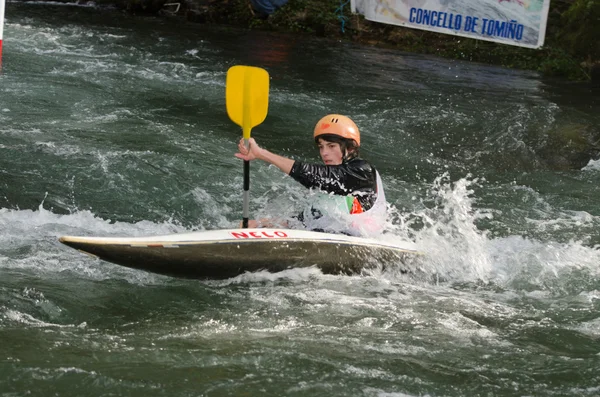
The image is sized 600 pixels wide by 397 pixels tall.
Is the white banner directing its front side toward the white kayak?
yes

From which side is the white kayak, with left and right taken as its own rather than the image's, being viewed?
left

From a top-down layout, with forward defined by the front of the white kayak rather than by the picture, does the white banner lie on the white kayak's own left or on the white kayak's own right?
on the white kayak's own right

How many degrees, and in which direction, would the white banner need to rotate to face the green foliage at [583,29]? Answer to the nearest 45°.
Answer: approximately 90° to its left

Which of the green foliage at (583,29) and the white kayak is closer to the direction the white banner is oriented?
the white kayak

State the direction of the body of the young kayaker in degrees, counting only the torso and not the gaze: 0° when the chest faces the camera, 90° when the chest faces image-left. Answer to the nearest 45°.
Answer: approximately 90°

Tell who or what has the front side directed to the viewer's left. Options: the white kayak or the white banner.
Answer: the white kayak

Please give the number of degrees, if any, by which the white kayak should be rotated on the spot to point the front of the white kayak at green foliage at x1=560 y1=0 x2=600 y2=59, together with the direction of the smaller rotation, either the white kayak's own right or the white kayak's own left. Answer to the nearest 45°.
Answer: approximately 135° to the white kayak's own right

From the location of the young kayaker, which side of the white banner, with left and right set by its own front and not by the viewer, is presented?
front

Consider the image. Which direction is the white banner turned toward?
toward the camera

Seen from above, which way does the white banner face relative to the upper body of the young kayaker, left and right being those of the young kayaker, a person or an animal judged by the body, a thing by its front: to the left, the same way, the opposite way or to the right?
to the left
